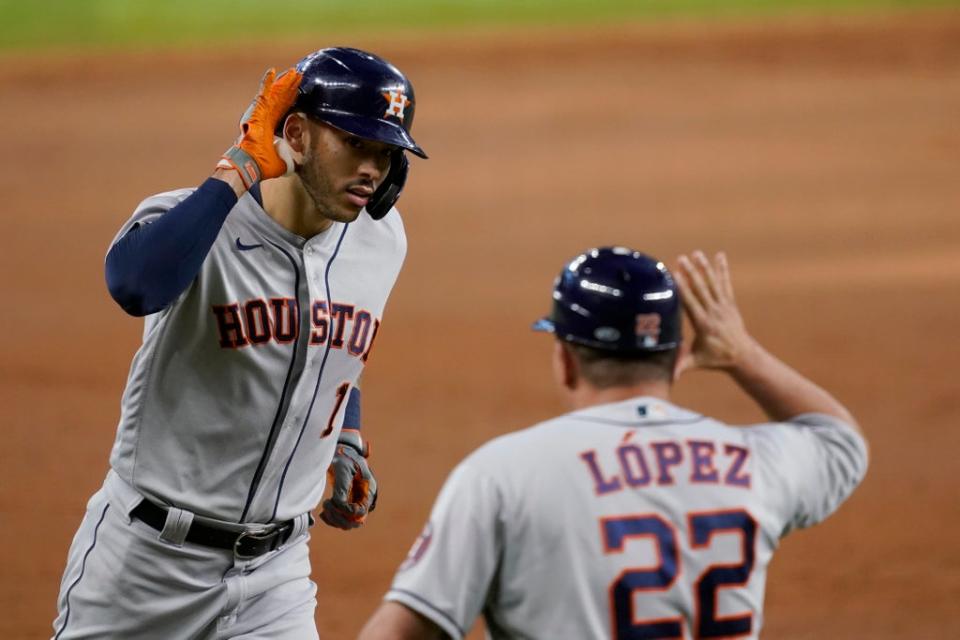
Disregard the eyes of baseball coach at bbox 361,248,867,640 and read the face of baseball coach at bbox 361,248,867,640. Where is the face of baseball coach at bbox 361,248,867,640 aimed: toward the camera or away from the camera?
away from the camera

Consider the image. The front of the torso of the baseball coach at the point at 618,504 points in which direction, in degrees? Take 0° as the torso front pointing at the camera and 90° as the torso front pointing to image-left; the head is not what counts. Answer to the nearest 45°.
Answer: approximately 135°

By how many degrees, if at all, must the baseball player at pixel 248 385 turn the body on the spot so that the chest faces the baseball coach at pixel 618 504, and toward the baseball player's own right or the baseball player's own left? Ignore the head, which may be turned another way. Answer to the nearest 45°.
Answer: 0° — they already face them

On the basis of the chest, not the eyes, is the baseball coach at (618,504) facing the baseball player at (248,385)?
yes

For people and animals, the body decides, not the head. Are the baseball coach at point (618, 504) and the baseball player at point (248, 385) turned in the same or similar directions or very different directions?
very different directions

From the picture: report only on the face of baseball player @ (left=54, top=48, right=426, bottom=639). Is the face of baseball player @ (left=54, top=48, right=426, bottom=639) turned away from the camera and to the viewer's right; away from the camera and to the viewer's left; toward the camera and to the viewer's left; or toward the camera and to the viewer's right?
toward the camera and to the viewer's right

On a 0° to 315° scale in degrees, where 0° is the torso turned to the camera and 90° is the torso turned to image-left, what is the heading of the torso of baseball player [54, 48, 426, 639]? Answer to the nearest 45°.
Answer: approximately 315°
